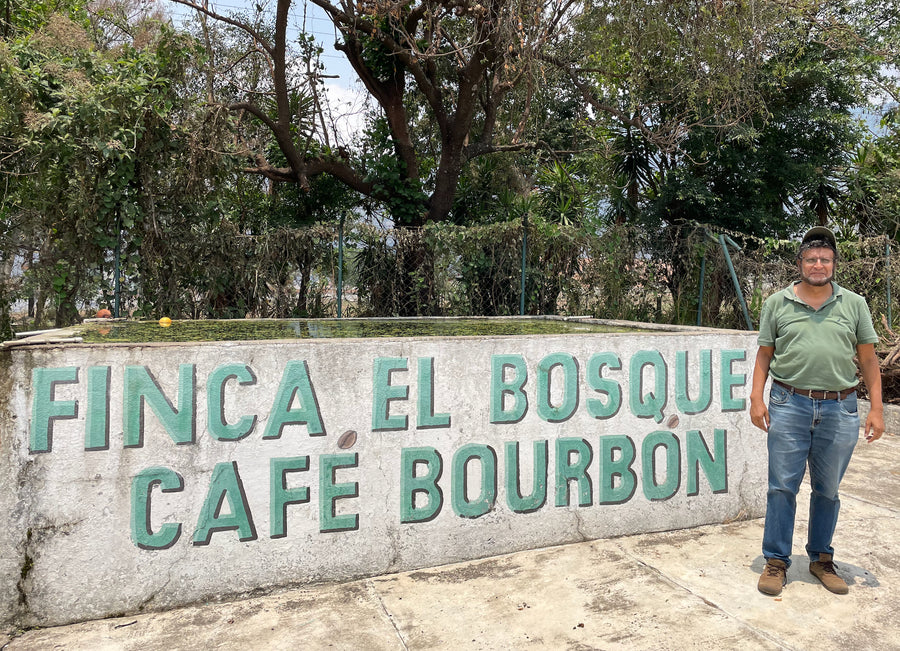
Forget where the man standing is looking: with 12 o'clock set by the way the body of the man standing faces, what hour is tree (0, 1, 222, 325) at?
The tree is roughly at 3 o'clock from the man standing.

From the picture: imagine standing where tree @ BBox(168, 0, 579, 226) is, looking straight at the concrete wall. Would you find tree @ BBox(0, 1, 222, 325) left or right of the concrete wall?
right

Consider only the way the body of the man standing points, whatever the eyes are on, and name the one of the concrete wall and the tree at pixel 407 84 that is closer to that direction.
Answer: the concrete wall

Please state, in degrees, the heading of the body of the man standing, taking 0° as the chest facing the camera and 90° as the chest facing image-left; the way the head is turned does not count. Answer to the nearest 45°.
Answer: approximately 0°

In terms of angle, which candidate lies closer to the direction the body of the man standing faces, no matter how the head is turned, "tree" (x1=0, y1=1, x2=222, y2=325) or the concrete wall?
the concrete wall

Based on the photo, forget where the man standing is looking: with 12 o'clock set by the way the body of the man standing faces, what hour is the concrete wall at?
The concrete wall is roughly at 2 o'clock from the man standing.

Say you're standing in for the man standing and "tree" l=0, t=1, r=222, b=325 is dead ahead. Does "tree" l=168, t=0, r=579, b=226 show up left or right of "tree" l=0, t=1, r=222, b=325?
right

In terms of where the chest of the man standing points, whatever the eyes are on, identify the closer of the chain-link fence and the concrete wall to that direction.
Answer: the concrete wall

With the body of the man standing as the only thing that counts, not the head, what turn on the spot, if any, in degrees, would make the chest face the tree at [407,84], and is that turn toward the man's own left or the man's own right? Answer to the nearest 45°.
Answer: approximately 135° to the man's own right
